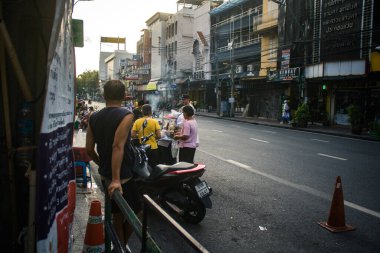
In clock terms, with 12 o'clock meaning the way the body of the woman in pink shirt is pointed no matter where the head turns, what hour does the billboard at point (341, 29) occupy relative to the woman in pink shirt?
The billboard is roughly at 4 o'clock from the woman in pink shirt.

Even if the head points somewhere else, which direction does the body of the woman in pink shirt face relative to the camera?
to the viewer's left

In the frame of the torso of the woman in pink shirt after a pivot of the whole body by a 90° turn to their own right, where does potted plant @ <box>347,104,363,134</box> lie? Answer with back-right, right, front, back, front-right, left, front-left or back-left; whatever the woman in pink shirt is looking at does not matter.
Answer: front-right

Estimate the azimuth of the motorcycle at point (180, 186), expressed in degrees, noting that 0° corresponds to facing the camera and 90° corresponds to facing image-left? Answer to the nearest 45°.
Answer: approximately 135°

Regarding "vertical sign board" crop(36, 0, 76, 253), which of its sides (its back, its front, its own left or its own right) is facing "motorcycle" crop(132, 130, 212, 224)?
left

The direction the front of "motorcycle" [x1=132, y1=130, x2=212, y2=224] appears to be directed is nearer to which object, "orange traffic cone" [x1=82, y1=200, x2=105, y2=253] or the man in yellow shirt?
the man in yellow shirt

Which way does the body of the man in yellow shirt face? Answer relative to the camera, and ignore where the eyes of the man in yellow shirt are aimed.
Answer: away from the camera

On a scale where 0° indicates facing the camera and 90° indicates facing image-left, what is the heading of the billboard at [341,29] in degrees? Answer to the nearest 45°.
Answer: approximately 45°

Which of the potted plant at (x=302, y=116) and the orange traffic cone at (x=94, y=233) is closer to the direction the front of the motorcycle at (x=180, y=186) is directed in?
the potted plant

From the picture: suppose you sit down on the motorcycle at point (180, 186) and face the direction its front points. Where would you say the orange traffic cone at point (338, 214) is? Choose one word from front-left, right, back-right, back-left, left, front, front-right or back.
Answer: back-right
